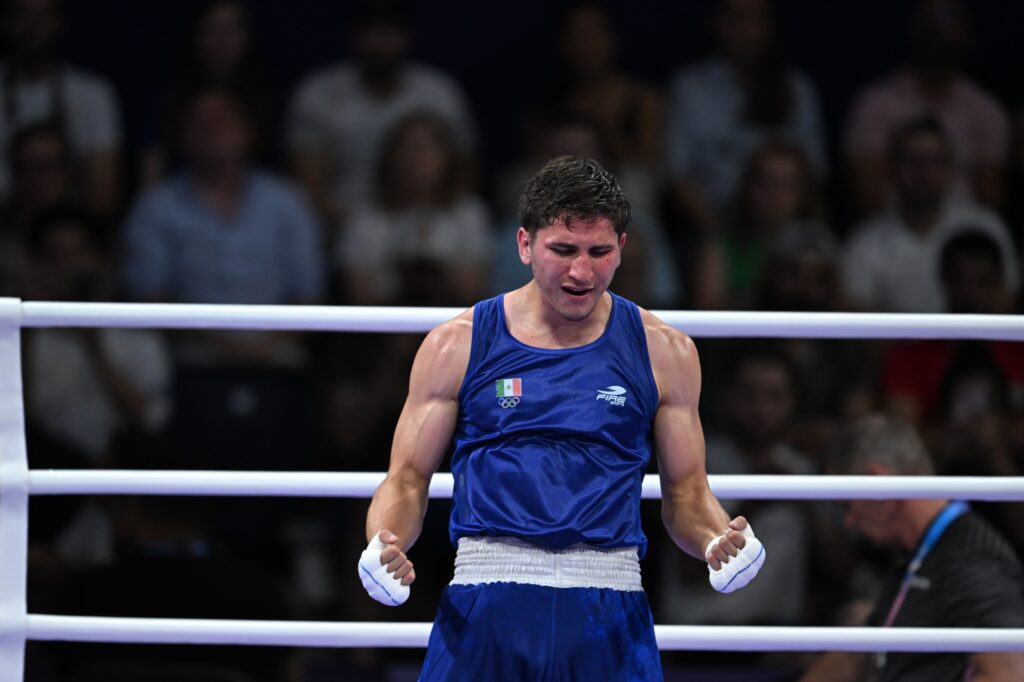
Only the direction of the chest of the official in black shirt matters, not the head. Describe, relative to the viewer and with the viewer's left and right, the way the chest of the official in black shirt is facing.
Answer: facing to the left of the viewer

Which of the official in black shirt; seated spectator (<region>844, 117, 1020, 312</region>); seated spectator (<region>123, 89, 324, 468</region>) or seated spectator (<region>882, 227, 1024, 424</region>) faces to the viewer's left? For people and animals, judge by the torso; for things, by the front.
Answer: the official in black shirt

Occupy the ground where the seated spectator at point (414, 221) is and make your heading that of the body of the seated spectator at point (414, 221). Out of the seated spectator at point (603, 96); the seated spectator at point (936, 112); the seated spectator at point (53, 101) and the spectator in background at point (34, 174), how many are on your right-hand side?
2

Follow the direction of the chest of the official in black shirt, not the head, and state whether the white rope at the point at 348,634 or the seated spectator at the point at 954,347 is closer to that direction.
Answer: the white rope

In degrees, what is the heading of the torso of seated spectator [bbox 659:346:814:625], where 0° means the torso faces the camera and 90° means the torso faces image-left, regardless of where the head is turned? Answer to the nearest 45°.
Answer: approximately 0°

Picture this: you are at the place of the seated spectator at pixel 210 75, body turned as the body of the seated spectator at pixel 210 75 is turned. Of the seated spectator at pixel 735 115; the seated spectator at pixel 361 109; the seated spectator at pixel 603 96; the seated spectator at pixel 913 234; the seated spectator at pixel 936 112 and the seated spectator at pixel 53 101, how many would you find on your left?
5

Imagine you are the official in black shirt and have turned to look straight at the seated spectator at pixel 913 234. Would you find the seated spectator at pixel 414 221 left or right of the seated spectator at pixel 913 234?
left

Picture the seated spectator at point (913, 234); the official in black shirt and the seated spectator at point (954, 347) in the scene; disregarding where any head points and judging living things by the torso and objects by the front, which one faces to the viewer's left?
the official in black shirt

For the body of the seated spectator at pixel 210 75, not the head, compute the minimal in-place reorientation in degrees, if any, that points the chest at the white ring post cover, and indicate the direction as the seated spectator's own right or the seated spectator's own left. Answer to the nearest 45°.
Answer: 0° — they already face it

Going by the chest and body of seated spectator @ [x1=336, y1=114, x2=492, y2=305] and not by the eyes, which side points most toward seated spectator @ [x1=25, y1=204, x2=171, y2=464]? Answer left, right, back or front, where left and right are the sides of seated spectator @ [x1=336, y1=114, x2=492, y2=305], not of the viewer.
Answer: right
